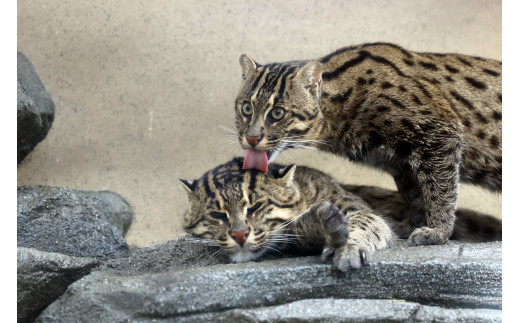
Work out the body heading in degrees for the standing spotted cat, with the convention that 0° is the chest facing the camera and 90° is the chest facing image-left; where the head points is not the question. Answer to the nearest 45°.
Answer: approximately 90°

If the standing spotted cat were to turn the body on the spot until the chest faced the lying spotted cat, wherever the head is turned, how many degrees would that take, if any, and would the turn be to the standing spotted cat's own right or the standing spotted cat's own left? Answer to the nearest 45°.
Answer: approximately 45° to the standing spotted cat's own left

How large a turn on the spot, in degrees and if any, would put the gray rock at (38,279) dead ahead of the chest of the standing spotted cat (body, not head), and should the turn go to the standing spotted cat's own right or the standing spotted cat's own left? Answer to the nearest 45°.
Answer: approximately 45° to the standing spotted cat's own left

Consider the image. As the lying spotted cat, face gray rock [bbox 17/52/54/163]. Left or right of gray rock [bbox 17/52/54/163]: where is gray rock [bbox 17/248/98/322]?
left

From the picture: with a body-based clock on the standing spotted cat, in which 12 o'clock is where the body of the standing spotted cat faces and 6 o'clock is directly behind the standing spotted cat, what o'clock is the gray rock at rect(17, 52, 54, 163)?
The gray rock is roughly at 12 o'clock from the standing spotted cat.
